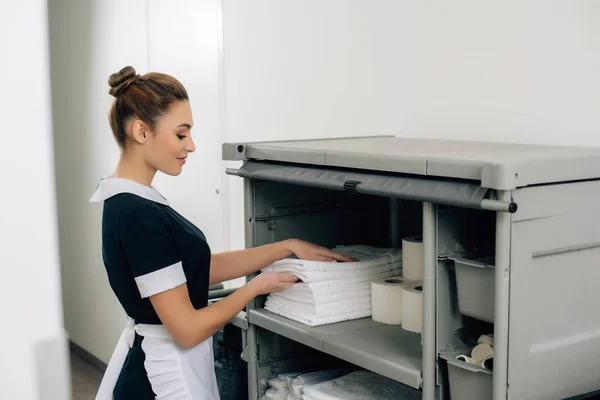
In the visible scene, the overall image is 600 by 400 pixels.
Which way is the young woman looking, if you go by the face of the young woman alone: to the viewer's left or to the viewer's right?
to the viewer's right

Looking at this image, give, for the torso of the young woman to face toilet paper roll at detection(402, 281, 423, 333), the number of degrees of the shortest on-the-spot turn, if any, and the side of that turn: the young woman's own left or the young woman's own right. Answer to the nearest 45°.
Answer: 0° — they already face it

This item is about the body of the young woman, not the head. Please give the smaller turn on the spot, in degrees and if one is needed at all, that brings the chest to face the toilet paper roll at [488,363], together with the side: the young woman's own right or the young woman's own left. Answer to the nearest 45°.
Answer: approximately 45° to the young woman's own right

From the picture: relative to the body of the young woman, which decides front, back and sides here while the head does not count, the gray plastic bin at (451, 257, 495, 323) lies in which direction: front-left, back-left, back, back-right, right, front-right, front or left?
front-right

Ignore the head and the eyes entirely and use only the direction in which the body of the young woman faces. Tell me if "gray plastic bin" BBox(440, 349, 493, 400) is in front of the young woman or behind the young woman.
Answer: in front

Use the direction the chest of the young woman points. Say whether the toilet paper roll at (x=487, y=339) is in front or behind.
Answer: in front

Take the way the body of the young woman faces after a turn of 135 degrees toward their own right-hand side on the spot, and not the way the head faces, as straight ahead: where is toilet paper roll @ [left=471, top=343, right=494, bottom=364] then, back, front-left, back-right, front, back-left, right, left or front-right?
left

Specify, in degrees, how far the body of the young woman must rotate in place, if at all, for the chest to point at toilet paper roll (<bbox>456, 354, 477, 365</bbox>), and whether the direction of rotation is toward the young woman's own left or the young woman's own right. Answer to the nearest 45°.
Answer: approximately 45° to the young woman's own right

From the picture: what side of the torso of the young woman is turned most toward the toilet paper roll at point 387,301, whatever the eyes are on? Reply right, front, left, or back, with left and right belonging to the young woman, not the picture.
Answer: front

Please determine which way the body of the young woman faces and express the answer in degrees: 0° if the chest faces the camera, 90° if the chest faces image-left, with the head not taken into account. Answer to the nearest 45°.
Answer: approximately 270°

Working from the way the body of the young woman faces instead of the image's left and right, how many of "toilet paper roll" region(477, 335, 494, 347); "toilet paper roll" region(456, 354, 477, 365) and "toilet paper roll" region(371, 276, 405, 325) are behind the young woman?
0
